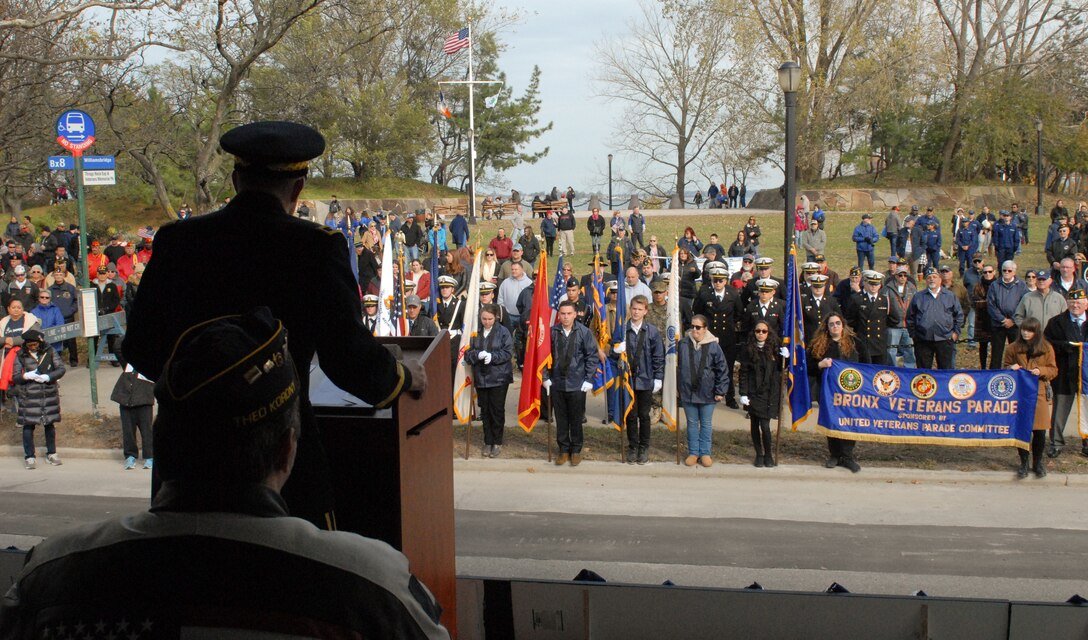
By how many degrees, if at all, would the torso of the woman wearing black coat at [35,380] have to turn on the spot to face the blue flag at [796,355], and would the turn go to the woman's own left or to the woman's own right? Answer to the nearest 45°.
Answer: approximately 45° to the woman's own left

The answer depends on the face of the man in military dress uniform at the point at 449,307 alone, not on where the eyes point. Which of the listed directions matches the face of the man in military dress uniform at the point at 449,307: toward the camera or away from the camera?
toward the camera

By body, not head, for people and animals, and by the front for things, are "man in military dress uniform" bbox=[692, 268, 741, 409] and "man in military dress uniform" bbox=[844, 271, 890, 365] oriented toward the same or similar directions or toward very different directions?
same or similar directions

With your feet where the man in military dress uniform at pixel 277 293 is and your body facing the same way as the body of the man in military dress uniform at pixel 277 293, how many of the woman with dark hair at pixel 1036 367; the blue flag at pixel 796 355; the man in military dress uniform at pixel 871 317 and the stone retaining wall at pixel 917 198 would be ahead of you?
4

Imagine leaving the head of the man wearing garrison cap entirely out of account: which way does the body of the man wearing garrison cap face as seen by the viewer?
away from the camera

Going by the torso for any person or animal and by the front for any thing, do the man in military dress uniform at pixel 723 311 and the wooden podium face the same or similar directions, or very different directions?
very different directions

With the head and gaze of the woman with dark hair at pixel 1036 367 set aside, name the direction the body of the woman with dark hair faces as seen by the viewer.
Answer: toward the camera

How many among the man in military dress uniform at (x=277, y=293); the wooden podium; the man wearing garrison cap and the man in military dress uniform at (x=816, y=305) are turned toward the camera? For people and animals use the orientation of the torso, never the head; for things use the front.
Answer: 1

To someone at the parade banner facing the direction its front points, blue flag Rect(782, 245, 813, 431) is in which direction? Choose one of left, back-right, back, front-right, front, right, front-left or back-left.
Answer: right

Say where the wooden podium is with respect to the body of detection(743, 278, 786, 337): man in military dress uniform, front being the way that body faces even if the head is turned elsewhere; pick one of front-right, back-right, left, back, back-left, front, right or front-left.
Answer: front

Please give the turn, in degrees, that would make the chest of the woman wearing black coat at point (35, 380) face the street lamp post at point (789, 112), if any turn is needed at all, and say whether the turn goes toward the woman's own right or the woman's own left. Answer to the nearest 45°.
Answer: approximately 90° to the woman's own left

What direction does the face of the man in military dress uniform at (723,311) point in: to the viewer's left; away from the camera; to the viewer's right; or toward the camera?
toward the camera

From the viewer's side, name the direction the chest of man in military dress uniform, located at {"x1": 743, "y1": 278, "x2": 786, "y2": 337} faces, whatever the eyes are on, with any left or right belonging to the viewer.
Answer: facing the viewer

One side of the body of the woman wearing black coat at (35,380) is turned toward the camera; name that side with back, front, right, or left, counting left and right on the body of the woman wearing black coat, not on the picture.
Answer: front

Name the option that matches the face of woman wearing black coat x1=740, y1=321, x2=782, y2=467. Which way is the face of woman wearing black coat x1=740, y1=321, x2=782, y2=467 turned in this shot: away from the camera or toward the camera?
toward the camera

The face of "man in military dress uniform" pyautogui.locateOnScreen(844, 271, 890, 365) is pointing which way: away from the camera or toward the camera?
toward the camera

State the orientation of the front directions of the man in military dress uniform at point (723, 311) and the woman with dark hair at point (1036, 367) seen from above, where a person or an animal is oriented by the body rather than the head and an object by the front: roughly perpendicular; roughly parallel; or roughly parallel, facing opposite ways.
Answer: roughly parallel
